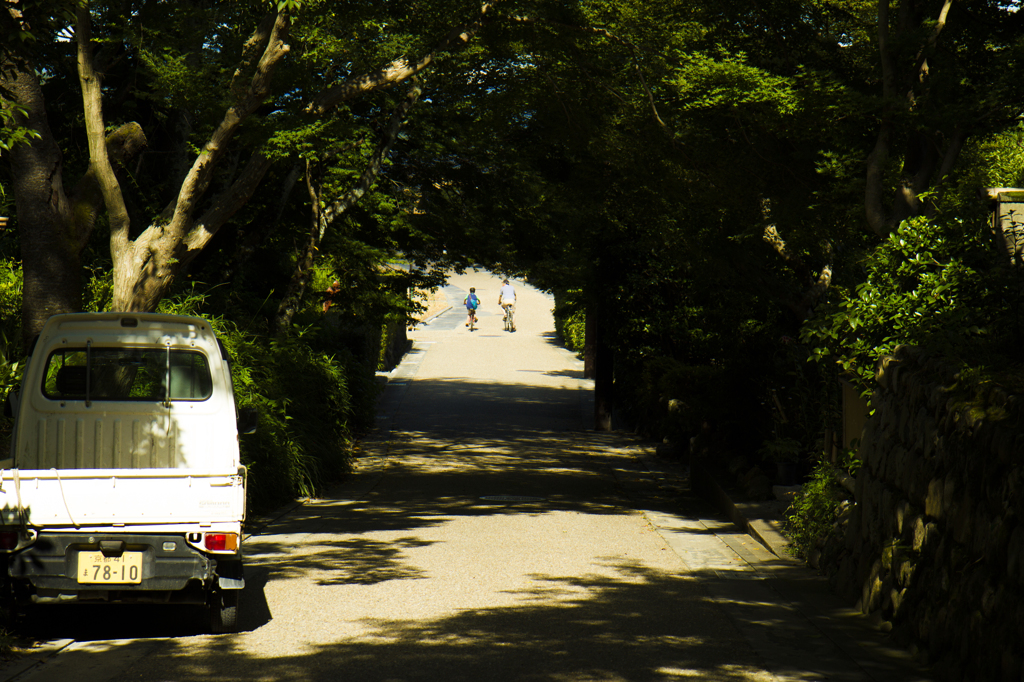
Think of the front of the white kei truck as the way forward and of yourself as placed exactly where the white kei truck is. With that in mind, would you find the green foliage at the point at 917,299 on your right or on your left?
on your right

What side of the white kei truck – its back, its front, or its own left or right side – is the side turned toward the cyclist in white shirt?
front

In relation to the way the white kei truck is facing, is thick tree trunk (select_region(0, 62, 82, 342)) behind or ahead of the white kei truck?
ahead

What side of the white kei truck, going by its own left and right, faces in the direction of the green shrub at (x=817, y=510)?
right

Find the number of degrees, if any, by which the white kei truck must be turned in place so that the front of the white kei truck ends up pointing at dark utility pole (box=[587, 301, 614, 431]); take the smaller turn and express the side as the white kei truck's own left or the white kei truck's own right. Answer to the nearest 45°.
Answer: approximately 45° to the white kei truck's own right

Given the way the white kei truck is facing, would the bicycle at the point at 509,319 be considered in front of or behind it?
in front

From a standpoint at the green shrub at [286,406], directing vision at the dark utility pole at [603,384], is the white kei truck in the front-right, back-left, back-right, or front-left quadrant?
back-right

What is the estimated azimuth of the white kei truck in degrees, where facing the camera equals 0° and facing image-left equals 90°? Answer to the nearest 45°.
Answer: approximately 180°

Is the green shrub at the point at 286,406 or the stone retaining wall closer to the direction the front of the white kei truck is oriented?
the green shrub
